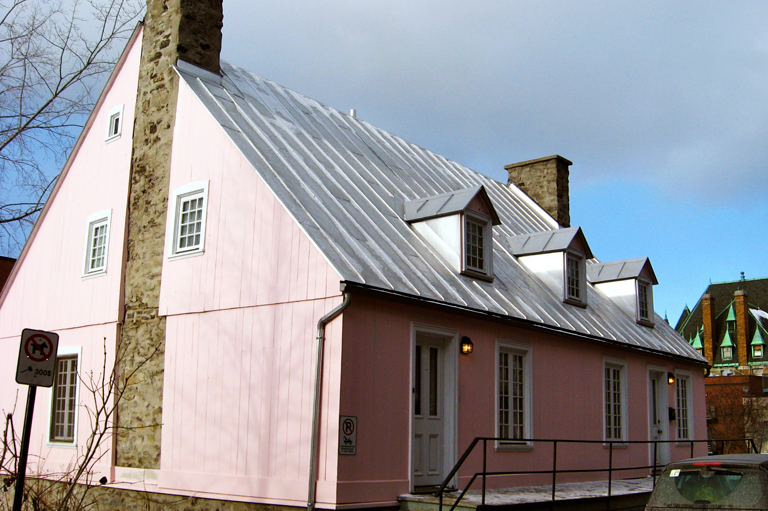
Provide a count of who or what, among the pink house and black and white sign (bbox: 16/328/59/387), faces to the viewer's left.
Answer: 0

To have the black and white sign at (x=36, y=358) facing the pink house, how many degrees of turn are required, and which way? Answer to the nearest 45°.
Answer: approximately 135° to its left

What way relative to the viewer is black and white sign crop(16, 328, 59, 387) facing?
toward the camera

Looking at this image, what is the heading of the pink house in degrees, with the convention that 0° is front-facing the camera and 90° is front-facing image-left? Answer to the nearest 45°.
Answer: approximately 315°

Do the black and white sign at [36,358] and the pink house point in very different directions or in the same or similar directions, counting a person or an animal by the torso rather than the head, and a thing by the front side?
same or similar directions
